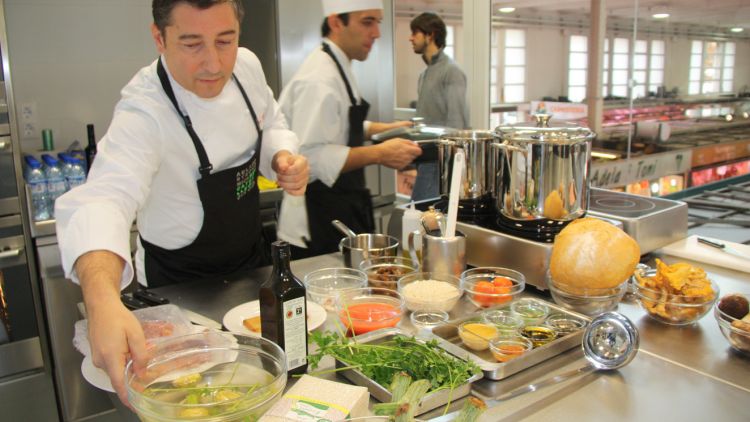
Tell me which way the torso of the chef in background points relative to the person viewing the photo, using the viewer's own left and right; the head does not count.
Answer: facing to the right of the viewer

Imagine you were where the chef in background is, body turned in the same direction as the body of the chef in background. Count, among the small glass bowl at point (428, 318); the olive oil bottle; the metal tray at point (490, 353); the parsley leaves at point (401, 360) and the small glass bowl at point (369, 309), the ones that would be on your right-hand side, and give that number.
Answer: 5

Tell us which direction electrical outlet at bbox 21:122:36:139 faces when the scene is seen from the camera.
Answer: facing the viewer

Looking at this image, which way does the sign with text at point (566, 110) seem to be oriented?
toward the camera

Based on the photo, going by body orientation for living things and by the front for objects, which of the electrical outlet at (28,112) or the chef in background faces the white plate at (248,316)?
the electrical outlet

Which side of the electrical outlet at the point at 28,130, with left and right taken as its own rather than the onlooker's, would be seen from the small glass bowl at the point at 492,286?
front

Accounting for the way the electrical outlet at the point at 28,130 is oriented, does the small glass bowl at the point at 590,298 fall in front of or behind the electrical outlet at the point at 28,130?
in front

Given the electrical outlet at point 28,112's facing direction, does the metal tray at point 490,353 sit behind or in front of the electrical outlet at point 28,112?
in front

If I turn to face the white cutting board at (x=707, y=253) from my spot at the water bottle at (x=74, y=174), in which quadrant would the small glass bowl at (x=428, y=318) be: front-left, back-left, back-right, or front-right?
front-right

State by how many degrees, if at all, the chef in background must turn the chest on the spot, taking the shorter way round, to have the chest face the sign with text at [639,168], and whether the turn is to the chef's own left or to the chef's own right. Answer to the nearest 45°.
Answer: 0° — they already face it

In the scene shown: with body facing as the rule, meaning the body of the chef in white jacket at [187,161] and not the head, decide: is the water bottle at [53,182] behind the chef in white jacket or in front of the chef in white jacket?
behind

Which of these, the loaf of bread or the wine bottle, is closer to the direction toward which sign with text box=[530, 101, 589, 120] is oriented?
the loaf of bread

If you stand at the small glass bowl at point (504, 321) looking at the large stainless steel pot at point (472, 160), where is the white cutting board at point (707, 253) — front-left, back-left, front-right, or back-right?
front-right

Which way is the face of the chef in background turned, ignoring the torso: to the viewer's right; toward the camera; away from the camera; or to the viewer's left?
to the viewer's right

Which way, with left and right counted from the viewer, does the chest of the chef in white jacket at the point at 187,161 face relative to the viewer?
facing the viewer and to the right of the viewer
